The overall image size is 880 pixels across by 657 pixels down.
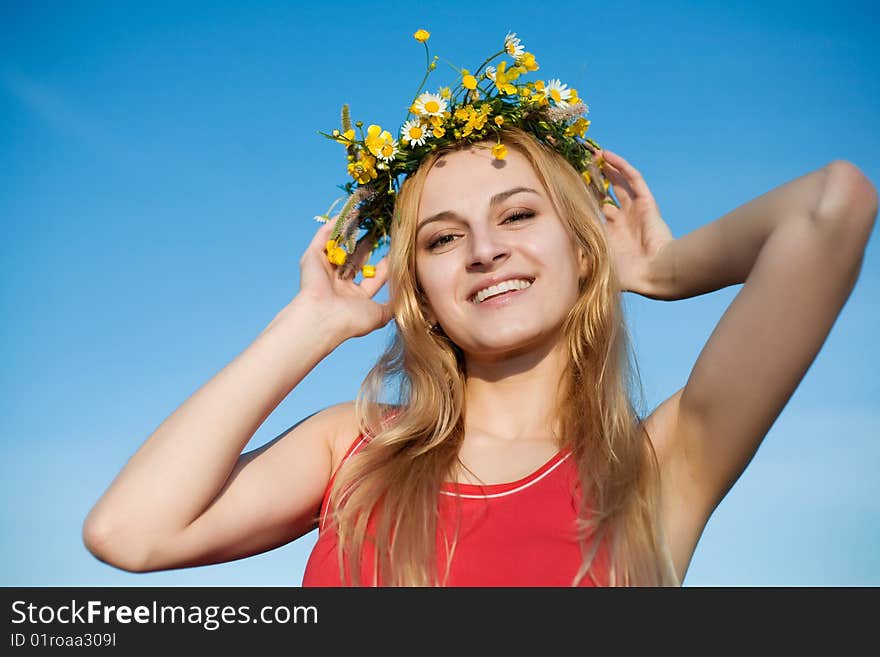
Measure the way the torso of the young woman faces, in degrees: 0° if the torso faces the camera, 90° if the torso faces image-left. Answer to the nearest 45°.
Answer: approximately 0°
